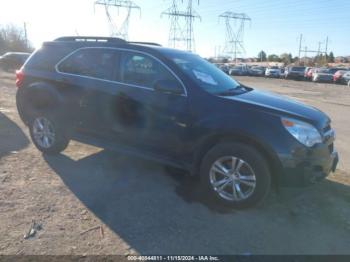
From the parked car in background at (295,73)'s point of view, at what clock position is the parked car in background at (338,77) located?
the parked car in background at (338,77) is roughly at 9 o'clock from the parked car in background at (295,73).

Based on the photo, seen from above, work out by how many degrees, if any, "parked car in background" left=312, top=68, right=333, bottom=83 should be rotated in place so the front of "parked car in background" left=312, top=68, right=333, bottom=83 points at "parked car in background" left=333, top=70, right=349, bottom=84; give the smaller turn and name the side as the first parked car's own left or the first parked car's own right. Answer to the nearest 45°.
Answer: approximately 90° to the first parked car's own left

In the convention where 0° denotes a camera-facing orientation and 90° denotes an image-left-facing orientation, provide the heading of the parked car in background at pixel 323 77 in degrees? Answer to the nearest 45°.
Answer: approximately 45°

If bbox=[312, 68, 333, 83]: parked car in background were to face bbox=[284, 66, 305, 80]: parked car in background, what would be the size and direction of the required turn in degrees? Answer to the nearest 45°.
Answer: approximately 90° to its right

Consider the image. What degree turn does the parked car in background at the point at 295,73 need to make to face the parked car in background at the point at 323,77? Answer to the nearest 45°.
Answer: approximately 90° to its left

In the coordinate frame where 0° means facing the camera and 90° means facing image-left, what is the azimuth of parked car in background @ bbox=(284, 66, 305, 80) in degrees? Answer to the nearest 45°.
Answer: approximately 45°
